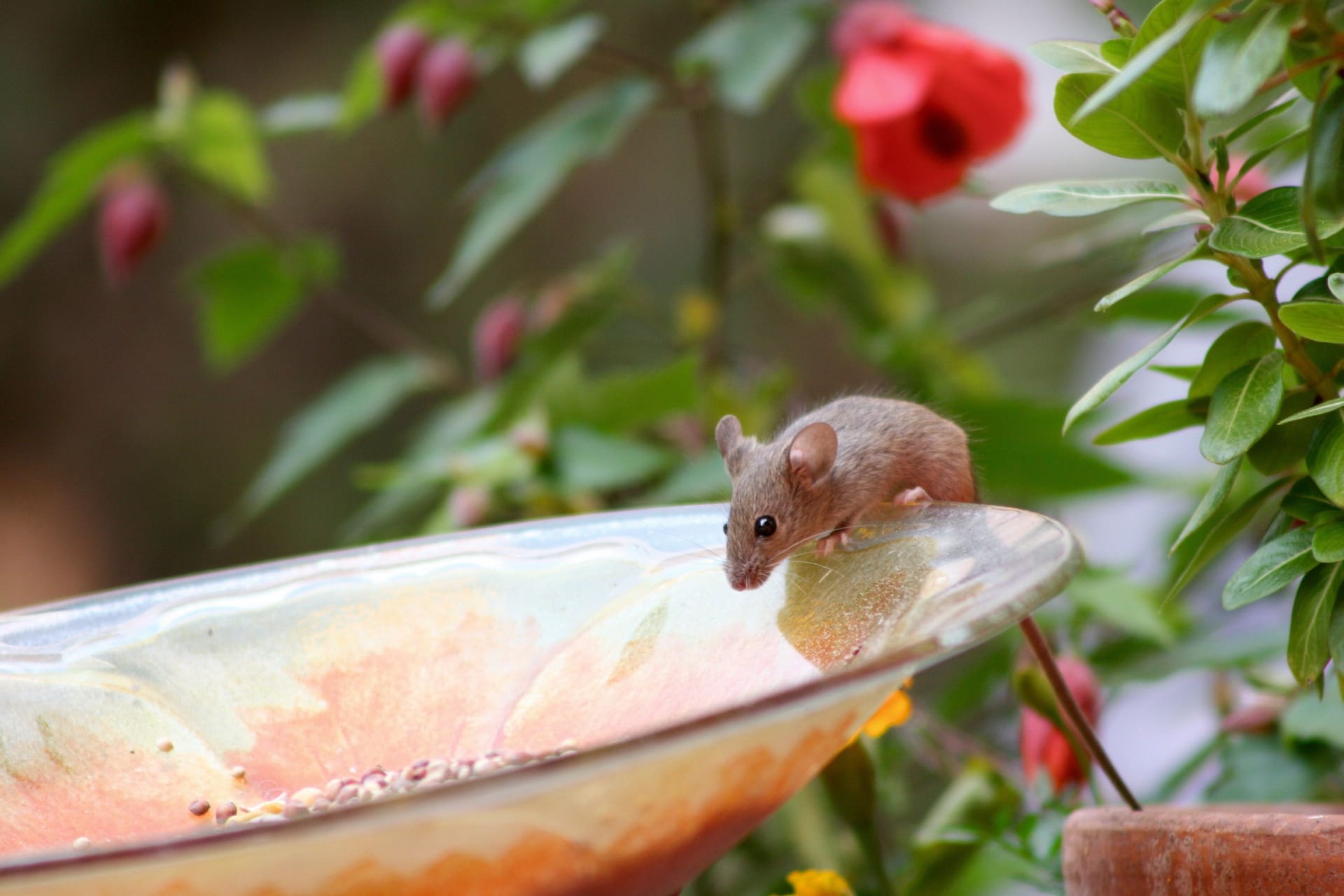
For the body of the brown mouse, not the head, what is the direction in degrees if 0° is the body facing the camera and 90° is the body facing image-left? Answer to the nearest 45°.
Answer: approximately 45°
